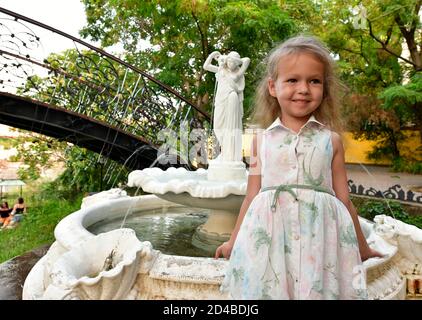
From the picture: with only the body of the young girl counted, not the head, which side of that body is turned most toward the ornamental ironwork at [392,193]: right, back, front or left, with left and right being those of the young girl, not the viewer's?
back

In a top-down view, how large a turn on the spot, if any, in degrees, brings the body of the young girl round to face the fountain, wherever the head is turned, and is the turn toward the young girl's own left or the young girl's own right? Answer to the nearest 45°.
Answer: approximately 135° to the young girl's own right

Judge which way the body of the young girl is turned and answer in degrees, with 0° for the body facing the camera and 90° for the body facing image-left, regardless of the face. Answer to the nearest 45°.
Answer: approximately 0°

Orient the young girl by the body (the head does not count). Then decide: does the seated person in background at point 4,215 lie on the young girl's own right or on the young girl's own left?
on the young girl's own right

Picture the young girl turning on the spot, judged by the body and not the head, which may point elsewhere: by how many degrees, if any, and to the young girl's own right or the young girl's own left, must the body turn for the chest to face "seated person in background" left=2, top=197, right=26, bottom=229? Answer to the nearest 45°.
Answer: approximately 135° to the young girl's own right

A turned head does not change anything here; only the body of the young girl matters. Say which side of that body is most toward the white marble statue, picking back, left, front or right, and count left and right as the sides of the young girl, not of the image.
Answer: back
